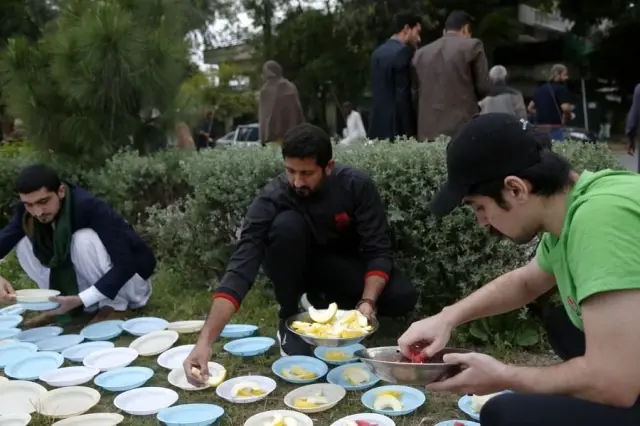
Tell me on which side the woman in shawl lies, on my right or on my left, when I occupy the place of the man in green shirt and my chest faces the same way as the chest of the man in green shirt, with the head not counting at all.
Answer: on my right

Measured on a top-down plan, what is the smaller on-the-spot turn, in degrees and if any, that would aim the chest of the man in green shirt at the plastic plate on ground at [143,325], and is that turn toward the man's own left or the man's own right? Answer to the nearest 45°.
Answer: approximately 45° to the man's own right

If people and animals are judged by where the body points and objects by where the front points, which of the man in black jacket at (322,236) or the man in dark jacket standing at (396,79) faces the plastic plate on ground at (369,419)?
the man in black jacket

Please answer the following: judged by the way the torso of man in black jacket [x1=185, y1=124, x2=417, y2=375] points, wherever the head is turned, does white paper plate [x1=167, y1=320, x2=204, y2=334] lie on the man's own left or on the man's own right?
on the man's own right

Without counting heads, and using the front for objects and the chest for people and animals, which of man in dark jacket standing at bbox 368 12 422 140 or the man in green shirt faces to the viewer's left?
the man in green shirt

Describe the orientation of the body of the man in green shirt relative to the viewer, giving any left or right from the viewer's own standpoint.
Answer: facing to the left of the viewer

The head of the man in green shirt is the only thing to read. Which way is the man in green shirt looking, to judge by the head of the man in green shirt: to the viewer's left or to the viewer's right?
to the viewer's left
